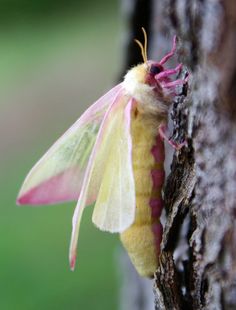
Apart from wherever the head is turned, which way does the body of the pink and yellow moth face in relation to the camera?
to the viewer's right
